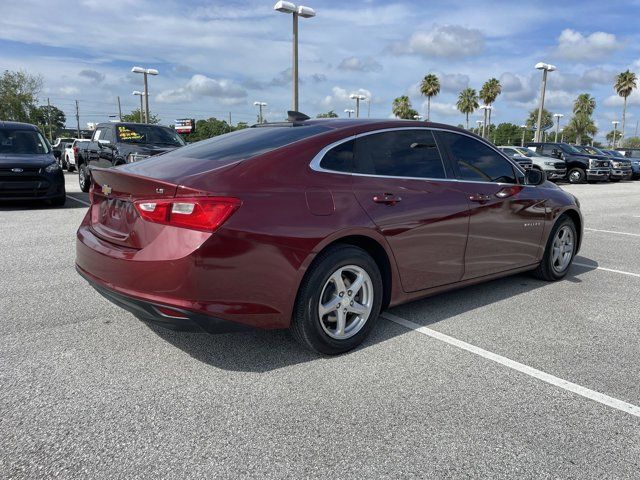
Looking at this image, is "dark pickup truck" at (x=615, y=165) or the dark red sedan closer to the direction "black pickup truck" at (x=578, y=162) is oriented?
the dark red sedan

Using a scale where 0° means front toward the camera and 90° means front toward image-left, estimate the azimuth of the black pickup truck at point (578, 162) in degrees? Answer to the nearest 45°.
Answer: approximately 315°

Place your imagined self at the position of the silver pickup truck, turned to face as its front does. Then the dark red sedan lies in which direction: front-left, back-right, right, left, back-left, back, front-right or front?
front-right

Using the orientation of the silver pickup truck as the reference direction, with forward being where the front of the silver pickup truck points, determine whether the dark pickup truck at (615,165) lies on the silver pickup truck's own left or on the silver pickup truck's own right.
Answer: on the silver pickup truck's own left

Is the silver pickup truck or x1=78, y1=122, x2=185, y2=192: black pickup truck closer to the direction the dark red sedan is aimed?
the silver pickup truck

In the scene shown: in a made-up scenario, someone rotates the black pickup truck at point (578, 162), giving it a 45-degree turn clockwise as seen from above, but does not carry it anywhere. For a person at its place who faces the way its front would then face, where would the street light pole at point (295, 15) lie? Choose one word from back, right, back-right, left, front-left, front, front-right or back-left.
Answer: front-right

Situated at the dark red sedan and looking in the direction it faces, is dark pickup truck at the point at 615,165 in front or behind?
in front

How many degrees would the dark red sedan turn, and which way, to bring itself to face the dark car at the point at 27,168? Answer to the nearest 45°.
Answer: approximately 90° to its left

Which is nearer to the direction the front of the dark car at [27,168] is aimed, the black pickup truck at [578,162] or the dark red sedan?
the dark red sedan

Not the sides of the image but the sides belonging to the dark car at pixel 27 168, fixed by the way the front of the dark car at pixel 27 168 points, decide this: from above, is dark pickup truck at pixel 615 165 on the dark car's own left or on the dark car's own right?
on the dark car's own left

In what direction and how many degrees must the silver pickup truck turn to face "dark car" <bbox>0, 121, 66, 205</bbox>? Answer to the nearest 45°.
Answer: approximately 90° to its right

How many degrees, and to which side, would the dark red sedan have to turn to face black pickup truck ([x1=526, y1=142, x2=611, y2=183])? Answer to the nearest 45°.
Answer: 0° — it already faces it

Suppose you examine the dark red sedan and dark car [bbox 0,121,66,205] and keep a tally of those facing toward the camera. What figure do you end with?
1

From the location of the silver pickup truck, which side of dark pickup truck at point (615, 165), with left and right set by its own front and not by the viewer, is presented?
right
